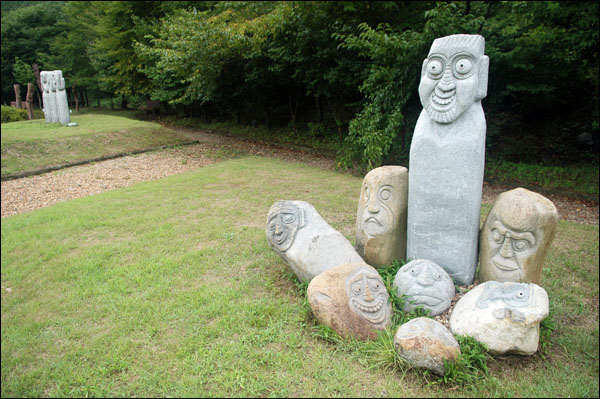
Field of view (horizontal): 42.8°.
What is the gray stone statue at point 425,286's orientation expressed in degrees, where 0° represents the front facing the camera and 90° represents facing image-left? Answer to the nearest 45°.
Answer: approximately 0°

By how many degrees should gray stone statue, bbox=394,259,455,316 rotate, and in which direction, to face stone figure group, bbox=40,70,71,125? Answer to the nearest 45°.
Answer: approximately 135° to its right

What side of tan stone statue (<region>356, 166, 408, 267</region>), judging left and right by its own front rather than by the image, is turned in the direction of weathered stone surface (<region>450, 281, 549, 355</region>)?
left

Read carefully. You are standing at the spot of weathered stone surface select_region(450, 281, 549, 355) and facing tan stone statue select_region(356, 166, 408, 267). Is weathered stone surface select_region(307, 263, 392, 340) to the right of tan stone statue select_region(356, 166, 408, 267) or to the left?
left

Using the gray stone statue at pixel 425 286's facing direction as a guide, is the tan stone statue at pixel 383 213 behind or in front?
behind
